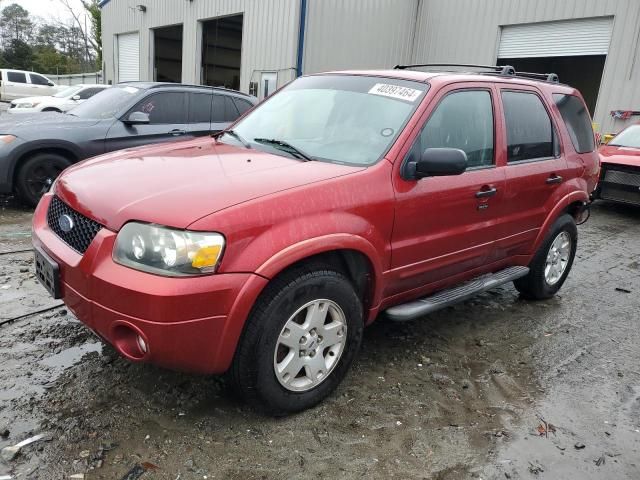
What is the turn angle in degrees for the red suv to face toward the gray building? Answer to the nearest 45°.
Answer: approximately 135° to its right

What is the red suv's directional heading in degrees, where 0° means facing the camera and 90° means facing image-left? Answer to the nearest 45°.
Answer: approximately 45°

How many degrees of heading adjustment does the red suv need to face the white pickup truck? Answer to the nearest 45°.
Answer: approximately 90° to its right

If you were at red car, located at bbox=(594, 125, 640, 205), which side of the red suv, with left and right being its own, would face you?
back

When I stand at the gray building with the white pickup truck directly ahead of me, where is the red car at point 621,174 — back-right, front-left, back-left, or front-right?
back-left
